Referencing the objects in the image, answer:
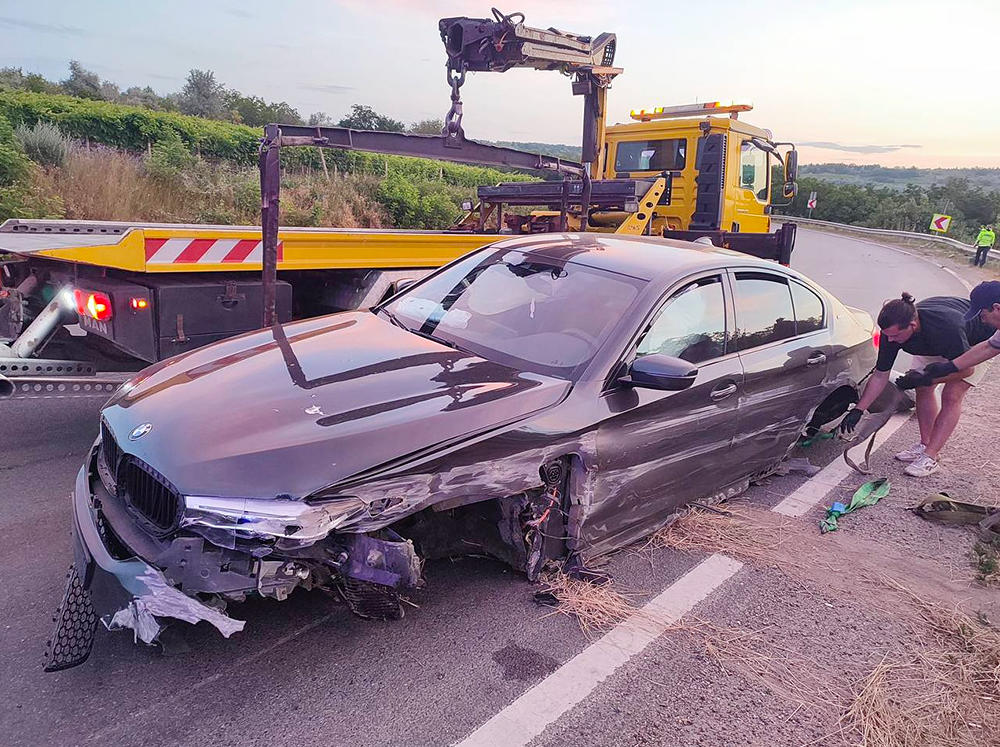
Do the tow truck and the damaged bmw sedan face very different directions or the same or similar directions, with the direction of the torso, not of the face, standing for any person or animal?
very different directions

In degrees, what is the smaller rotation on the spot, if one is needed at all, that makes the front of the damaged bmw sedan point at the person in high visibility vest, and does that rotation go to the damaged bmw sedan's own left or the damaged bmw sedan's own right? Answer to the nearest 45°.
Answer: approximately 180°

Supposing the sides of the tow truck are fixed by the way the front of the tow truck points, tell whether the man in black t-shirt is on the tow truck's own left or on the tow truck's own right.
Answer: on the tow truck's own right

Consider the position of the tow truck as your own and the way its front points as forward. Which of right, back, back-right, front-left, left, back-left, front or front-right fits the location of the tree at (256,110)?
front-left

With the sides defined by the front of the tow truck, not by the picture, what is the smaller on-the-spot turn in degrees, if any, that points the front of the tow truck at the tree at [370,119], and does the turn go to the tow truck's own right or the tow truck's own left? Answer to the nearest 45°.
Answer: approximately 45° to the tow truck's own left

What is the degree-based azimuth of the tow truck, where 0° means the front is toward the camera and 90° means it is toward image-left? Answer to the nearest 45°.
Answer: approximately 225°

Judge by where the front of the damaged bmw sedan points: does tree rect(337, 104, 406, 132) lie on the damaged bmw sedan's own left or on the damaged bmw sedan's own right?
on the damaged bmw sedan's own right

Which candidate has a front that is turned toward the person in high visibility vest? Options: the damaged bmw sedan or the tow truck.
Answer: the tow truck

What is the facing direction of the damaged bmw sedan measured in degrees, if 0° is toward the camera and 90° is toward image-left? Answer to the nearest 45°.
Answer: approximately 45°

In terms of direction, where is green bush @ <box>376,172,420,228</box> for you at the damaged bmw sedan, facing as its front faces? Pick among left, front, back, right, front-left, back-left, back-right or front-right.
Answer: back-right
